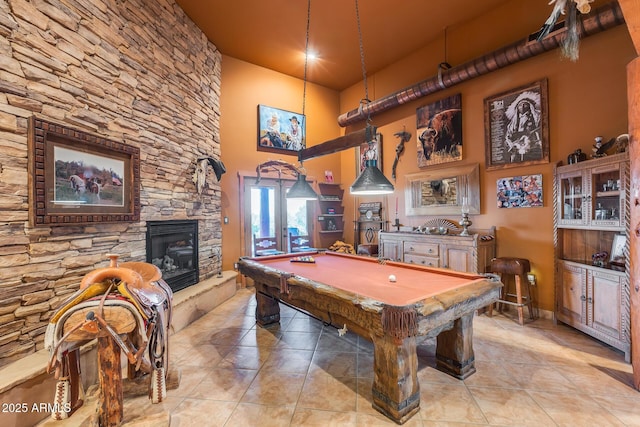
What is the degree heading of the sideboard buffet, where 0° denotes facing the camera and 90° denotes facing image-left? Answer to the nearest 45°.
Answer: approximately 45°

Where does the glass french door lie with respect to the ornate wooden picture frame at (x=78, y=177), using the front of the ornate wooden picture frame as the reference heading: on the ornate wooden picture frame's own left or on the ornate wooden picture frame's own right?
on the ornate wooden picture frame's own left

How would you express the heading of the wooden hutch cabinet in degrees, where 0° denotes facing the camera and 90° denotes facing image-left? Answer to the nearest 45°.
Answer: approximately 45°

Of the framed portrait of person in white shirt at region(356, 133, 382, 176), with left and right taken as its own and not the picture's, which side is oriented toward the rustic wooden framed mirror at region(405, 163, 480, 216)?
left
